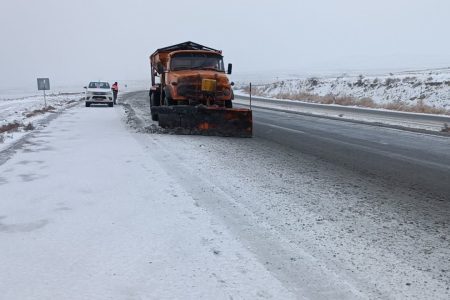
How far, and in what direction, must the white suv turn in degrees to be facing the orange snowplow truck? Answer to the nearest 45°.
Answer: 0° — it already faces it

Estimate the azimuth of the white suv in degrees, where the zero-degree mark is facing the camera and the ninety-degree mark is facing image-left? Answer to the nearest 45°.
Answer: approximately 0°
